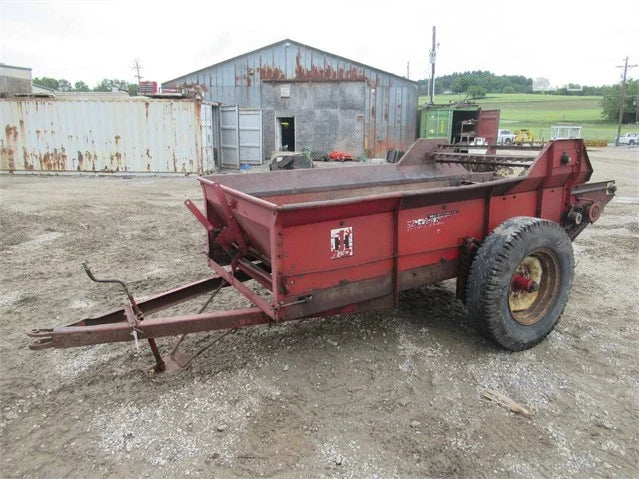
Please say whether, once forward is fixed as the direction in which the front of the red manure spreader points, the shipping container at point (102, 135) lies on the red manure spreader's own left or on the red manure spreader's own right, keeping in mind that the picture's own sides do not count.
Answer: on the red manure spreader's own right

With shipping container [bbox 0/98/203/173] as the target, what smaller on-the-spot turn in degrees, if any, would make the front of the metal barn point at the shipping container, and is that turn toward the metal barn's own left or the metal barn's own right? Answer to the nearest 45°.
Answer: approximately 45° to the metal barn's own right

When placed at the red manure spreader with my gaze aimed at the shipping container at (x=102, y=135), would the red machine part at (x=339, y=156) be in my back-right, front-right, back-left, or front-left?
front-right

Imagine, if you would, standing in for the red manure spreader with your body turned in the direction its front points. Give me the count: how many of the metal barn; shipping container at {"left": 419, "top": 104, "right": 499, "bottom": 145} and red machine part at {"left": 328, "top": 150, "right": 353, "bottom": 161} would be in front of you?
0

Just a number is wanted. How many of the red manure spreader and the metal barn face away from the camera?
0

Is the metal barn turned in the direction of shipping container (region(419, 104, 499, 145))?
no

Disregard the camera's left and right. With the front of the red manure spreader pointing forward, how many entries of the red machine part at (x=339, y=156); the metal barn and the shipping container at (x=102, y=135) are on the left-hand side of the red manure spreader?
0

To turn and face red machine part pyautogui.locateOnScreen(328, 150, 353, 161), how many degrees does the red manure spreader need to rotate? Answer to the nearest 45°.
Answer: approximately 135° to its right

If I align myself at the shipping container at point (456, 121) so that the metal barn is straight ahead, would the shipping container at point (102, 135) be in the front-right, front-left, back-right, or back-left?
front-left

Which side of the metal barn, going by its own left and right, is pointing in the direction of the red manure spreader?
front

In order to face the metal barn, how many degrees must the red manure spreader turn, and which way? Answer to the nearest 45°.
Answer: approximately 135° to its right

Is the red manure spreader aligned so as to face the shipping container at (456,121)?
no

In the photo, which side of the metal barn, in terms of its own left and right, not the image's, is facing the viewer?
front

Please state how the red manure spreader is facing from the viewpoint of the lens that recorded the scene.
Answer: facing the viewer and to the left of the viewer
